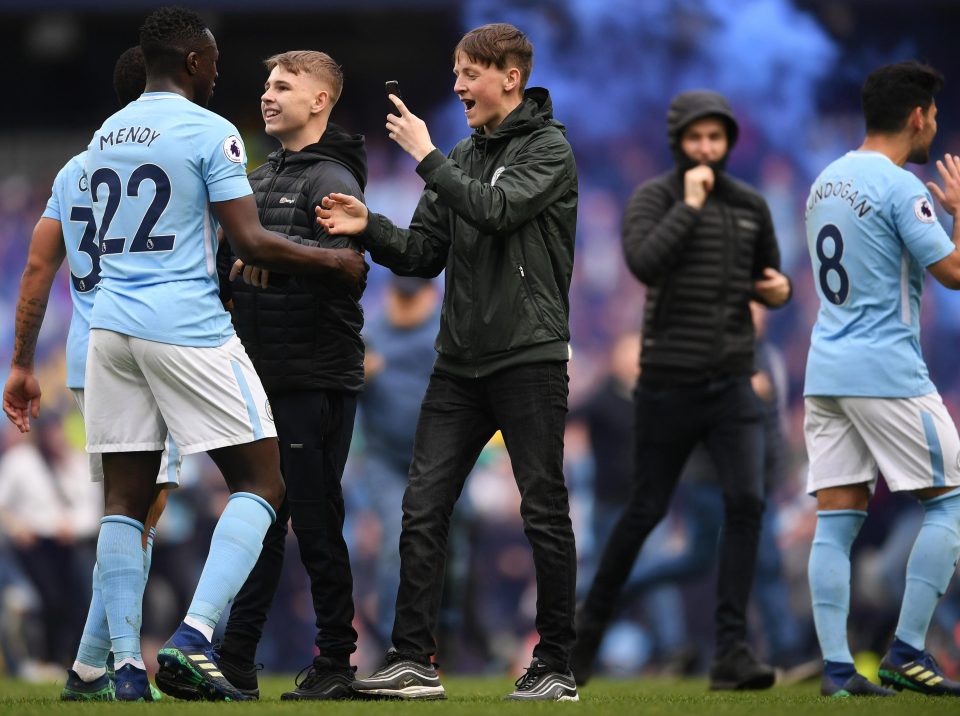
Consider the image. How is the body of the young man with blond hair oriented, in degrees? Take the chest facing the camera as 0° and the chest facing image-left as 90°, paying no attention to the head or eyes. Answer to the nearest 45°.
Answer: approximately 45°

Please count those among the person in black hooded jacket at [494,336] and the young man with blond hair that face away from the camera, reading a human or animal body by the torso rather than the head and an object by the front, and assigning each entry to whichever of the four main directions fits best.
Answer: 0

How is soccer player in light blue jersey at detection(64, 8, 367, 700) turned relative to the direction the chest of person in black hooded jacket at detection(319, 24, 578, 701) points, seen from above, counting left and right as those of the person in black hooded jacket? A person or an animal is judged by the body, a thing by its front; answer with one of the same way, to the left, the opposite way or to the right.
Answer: the opposite way

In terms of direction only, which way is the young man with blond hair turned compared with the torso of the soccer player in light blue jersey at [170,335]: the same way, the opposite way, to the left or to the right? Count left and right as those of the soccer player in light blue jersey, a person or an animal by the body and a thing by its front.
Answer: the opposite way

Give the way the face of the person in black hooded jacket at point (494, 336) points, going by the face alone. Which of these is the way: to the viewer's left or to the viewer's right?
to the viewer's left

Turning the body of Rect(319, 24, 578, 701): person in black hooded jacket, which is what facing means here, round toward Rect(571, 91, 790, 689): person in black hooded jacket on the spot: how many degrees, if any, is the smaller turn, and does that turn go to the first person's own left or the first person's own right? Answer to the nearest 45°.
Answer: approximately 180°

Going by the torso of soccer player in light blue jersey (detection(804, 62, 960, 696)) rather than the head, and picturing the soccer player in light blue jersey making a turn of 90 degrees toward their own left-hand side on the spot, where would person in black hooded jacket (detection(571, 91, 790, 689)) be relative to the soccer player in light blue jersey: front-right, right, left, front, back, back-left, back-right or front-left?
front

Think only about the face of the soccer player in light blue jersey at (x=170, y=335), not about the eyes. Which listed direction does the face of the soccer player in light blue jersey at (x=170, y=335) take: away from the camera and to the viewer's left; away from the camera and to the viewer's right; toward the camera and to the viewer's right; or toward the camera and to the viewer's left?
away from the camera and to the viewer's right

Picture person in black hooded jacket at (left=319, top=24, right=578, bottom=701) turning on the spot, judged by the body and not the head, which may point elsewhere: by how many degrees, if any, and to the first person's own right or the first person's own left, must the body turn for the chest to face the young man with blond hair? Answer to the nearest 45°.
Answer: approximately 90° to the first person's own right

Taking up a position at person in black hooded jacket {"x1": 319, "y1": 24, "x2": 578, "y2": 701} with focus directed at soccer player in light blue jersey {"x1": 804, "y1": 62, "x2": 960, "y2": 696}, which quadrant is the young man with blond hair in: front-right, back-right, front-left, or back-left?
back-left
